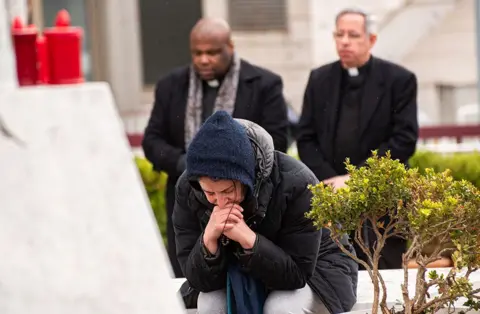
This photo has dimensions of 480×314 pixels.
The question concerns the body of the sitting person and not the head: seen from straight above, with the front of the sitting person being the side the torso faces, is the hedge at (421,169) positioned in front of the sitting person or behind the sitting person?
behind

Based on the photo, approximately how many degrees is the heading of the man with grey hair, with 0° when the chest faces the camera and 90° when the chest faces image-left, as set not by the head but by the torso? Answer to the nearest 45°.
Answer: approximately 45°

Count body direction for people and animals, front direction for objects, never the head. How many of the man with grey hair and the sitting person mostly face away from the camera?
0

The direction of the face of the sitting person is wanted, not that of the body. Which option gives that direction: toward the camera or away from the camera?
toward the camera

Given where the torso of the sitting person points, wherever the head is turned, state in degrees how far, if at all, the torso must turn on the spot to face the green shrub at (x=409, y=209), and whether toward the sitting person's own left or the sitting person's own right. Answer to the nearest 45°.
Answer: approximately 90° to the sitting person's own left

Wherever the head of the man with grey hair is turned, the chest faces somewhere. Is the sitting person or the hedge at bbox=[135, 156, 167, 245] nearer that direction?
the sitting person

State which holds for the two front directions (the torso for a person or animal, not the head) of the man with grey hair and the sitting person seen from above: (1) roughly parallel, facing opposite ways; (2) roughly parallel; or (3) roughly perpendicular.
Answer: roughly parallel

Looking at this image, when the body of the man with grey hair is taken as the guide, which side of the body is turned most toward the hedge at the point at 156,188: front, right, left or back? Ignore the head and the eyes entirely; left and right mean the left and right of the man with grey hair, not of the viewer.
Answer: right
